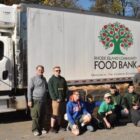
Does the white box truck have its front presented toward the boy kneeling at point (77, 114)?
no

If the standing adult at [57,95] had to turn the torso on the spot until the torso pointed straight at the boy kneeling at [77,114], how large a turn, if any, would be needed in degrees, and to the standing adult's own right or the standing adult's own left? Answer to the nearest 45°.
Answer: approximately 45° to the standing adult's own left

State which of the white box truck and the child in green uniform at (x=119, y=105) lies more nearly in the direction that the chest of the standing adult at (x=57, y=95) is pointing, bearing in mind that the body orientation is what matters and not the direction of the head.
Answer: the child in green uniform

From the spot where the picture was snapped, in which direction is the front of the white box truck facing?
facing the viewer and to the left of the viewer

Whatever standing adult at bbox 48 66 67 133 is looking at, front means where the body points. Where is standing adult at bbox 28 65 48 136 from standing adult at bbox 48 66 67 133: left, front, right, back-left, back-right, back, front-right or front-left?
right

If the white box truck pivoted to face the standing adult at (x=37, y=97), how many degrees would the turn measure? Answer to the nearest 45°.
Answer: approximately 45° to its left

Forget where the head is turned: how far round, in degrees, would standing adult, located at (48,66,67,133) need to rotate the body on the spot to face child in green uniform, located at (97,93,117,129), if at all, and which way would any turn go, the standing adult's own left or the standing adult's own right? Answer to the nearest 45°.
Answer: approximately 45° to the standing adult's own left

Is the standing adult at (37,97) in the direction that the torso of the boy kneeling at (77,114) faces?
no

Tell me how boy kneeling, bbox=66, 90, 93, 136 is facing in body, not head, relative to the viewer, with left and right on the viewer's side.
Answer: facing the viewer and to the right of the viewer

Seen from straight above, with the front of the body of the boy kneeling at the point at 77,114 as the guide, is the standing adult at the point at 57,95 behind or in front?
behind

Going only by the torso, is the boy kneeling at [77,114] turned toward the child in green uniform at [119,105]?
no

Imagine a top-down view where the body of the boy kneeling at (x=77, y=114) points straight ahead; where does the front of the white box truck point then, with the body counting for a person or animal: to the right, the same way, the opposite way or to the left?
to the right

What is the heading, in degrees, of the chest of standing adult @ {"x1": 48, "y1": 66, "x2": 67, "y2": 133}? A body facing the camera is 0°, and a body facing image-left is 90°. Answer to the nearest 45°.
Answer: approximately 315°

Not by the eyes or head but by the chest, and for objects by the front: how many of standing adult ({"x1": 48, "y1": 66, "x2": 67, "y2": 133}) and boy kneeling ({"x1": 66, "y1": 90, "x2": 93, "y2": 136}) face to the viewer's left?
0

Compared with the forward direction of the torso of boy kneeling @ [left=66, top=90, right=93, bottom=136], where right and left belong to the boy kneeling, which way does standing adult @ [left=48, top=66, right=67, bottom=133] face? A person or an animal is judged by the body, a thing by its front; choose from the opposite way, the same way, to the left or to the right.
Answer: the same way

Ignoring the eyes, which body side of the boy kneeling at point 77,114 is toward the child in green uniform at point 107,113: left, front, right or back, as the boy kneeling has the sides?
left
